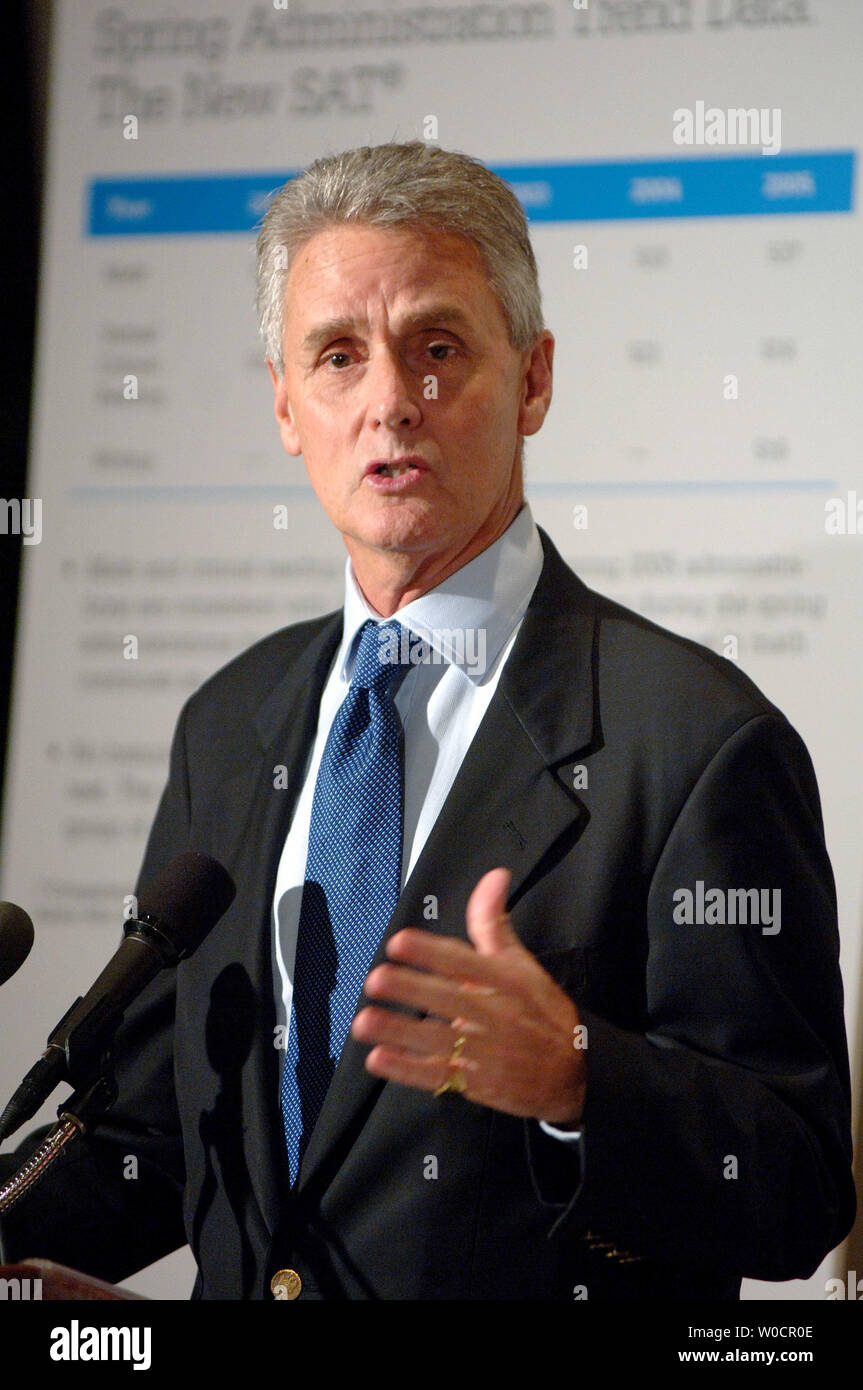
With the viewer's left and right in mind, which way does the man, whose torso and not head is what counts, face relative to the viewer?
facing the viewer and to the left of the viewer

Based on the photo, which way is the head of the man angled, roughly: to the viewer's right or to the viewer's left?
to the viewer's left

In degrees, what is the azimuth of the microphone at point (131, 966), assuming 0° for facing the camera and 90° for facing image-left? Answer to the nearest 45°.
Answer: approximately 270°
